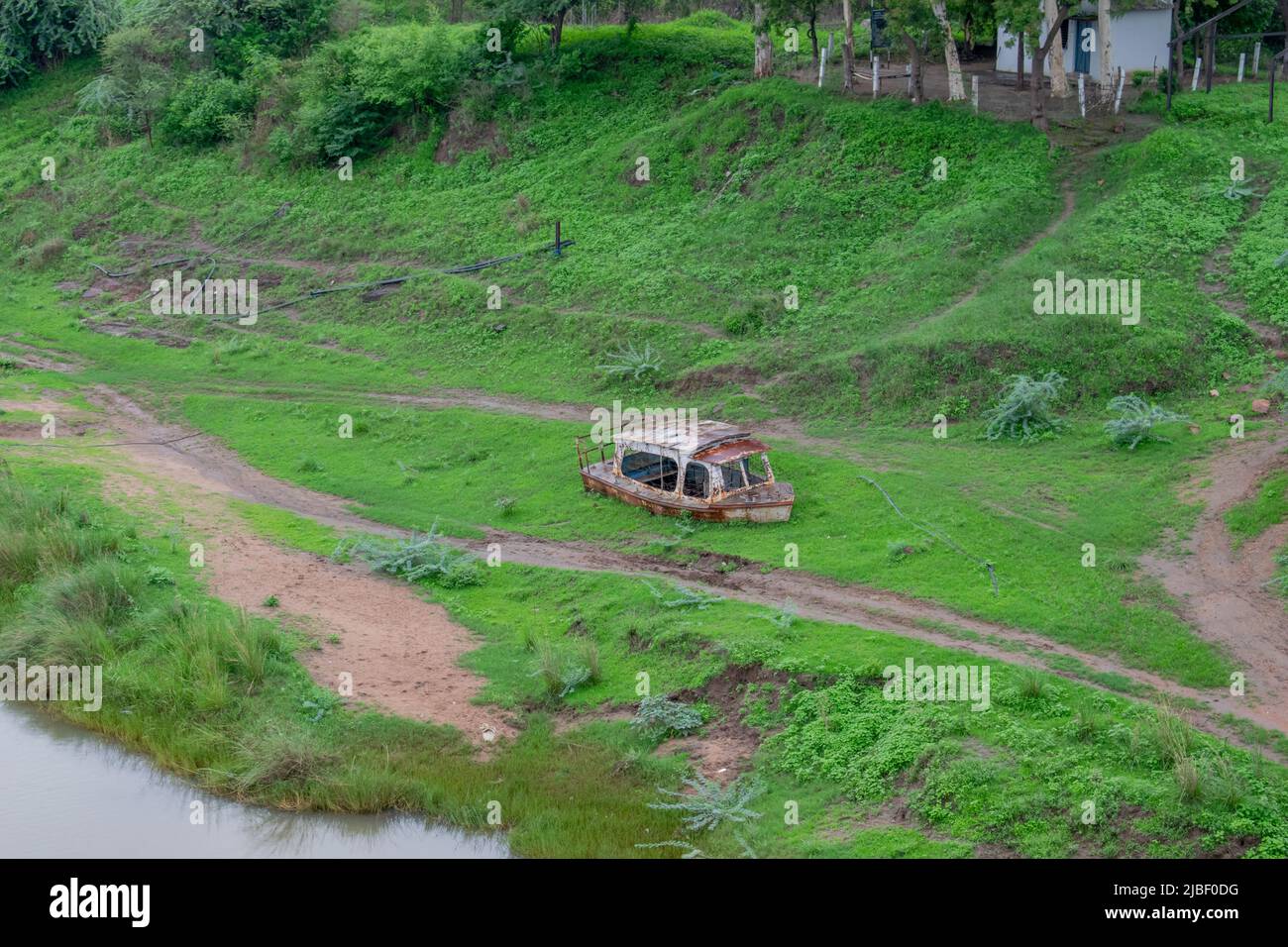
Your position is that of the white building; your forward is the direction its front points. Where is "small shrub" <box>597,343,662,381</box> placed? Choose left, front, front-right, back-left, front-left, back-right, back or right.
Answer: front-right

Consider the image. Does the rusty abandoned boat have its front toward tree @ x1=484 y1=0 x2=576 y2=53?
no

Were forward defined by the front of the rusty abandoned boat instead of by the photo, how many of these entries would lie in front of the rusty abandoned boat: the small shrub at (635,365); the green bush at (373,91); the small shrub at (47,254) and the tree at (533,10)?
0

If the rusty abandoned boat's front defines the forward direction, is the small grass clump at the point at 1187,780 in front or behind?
in front

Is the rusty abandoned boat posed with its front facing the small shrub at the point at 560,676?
no

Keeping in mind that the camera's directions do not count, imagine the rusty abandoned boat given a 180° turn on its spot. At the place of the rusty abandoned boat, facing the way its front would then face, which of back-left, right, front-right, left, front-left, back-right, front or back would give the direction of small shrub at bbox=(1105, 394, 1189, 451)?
back-right

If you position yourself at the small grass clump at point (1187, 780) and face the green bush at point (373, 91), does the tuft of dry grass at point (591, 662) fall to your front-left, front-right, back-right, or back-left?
front-left

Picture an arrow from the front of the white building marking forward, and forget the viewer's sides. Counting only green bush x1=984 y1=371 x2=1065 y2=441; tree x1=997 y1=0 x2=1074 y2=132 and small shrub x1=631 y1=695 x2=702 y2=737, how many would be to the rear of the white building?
0

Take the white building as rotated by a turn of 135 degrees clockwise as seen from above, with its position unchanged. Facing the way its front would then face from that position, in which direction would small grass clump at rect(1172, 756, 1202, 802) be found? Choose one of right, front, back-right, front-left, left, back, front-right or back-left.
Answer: back-left

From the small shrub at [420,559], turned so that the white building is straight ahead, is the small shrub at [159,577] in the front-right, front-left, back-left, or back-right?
back-left

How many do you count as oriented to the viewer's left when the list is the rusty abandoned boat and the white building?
0

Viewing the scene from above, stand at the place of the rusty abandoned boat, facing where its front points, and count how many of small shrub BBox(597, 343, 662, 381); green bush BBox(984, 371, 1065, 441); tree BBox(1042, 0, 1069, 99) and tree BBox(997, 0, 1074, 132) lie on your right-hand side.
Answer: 0

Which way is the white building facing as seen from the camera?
toward the camera

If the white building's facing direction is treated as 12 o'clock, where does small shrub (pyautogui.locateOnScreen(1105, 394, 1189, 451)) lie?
The small shrub is roughly at 12 o'clock from the white building.

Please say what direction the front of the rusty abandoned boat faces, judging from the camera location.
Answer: facing the viewer and to the right of the viewer

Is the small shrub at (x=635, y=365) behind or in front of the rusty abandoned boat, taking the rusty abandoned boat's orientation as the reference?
behind

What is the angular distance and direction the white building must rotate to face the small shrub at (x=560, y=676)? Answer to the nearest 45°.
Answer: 0° — it already faces it

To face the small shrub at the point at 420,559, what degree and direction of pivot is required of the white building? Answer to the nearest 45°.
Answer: approximately 45° to its right

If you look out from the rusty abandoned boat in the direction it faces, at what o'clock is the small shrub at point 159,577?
The small shrub is roughly at 4 o'clock from the rusty abandoned boat.

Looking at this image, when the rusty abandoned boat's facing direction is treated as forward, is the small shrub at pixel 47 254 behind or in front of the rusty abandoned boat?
behind

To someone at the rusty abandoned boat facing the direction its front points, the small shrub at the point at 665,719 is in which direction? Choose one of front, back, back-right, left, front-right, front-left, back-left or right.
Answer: front-right
